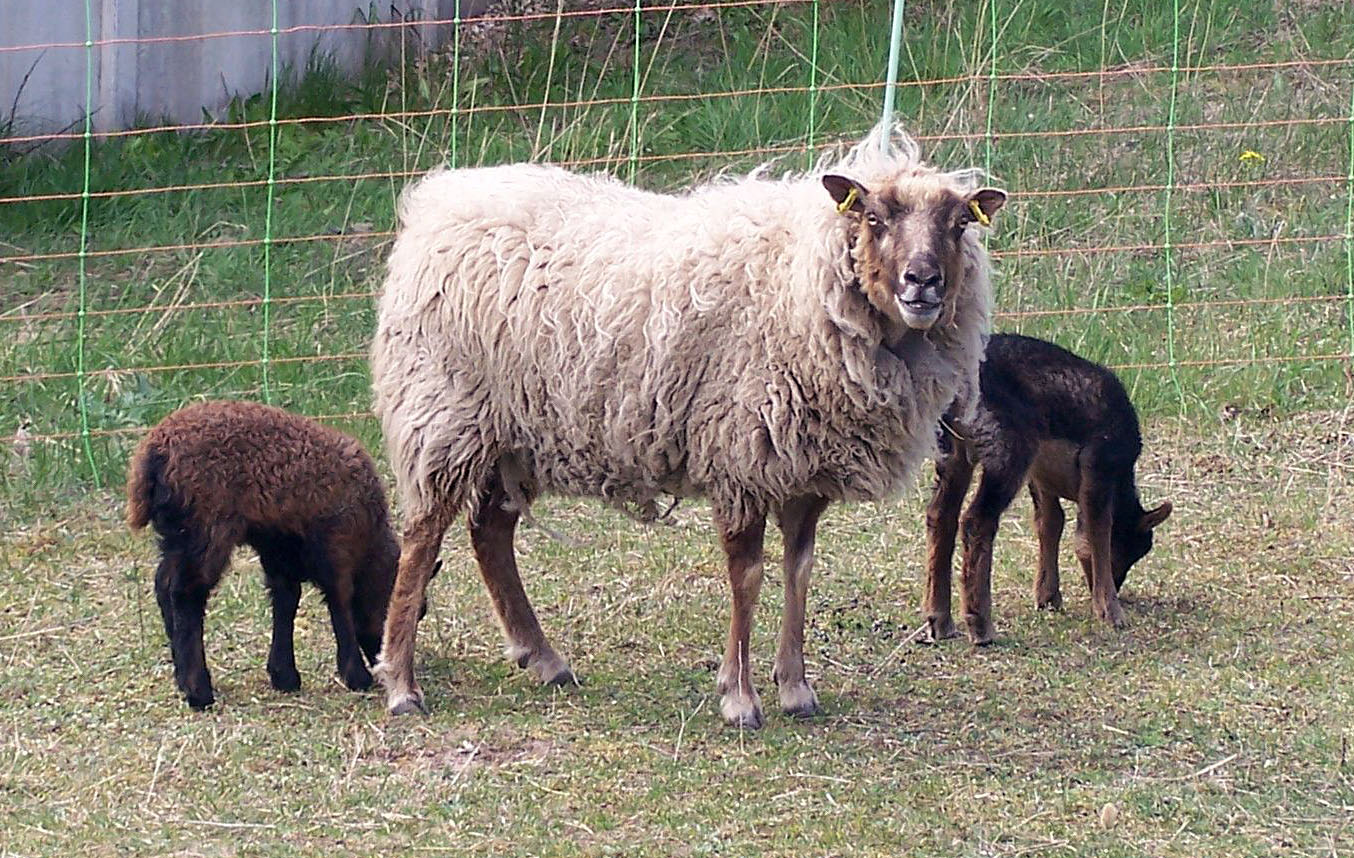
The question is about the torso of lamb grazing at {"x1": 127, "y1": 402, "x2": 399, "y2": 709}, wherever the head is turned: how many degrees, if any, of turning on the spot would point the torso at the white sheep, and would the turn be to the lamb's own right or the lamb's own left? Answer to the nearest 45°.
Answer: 0° — it already faces it

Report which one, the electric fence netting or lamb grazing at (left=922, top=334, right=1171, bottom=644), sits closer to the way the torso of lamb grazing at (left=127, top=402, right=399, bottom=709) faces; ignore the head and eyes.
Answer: the lamb grazing

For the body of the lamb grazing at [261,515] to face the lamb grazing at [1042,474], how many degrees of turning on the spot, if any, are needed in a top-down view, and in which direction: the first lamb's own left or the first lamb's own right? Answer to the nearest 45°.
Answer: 0° — it already faces it

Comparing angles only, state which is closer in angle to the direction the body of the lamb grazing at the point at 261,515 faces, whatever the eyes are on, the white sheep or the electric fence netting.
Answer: the white sheep

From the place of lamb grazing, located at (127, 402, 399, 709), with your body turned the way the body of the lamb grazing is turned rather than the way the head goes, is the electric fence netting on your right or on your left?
on your left

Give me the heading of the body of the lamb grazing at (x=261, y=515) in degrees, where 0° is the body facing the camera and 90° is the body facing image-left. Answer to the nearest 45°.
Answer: approximately 270°
